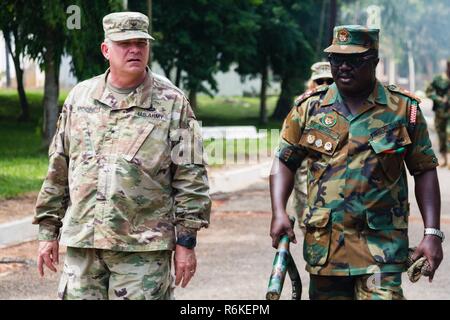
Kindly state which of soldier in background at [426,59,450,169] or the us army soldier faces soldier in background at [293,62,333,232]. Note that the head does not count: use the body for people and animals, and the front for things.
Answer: soldier in background at [426,59,450,169]

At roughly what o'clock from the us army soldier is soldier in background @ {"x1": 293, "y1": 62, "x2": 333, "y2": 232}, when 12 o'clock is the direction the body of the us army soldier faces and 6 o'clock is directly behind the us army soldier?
The soldier in background is roughly at 7 o'clock from the us army soldier.

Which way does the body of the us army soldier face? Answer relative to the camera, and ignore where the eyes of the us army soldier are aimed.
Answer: toward the camera

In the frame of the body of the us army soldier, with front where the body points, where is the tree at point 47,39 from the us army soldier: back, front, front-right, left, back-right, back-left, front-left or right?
back

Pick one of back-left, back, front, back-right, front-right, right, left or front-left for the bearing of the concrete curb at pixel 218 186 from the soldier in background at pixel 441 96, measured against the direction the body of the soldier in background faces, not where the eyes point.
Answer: front-right

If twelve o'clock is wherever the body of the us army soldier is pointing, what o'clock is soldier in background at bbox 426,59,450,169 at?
The soldier in background is roughly at 7 o'clock from the us army soldier.

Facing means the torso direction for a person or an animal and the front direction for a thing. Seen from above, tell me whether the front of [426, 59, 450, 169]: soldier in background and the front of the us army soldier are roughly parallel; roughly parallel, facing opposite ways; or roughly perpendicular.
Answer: roughly parallel

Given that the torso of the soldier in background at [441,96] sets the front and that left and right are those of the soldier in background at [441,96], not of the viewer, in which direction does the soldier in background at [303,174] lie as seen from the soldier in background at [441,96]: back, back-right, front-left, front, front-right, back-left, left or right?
front

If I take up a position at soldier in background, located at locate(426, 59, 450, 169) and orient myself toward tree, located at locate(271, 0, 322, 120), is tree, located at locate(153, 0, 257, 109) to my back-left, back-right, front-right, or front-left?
front-left

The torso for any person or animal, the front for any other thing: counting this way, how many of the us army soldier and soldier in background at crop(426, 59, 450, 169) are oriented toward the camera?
2

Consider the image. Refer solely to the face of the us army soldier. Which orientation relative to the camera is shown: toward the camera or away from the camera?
toward the camera

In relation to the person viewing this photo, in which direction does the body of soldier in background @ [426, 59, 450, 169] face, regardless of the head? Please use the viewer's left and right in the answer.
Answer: facing the viewer

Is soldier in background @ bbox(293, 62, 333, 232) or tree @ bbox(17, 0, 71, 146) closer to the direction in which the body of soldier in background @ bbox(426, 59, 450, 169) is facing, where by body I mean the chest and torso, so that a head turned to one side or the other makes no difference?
the soldier in background

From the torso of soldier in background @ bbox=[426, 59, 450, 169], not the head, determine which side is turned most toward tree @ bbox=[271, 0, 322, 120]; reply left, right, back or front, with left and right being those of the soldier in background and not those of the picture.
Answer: back

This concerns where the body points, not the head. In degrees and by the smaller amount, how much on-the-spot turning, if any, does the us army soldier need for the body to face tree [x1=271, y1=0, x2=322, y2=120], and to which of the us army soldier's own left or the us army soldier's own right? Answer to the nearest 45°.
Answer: approximately 180°

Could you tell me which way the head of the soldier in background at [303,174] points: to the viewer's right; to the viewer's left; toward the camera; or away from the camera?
toward the camera

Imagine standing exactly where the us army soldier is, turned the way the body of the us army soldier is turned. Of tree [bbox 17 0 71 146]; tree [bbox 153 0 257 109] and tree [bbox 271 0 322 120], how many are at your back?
3
